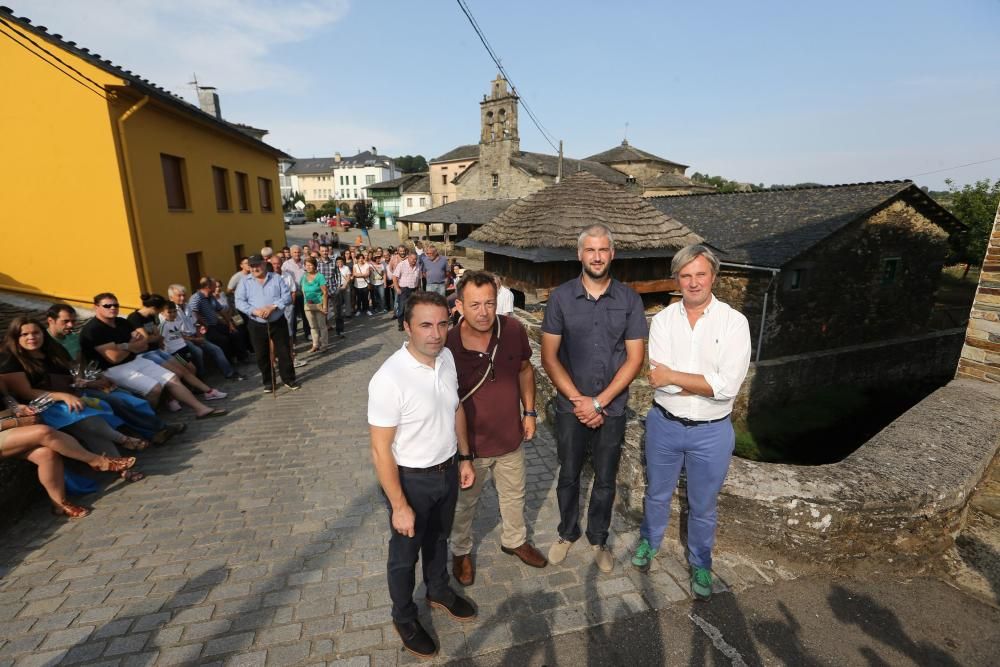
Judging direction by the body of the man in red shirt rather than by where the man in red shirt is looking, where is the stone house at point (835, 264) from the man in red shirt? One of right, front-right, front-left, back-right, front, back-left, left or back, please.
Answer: back-left

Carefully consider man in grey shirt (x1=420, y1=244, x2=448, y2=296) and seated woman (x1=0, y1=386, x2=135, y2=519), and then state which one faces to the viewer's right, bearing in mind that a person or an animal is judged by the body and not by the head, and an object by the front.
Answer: the seated woman

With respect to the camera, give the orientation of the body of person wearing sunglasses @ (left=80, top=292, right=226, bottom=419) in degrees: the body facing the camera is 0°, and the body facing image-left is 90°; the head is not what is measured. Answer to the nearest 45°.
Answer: approximately 315°

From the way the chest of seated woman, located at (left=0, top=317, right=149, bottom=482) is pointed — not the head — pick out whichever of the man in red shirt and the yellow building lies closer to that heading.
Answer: the man in red shirt

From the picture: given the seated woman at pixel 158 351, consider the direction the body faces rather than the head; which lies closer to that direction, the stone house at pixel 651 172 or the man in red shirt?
the man in red shirt

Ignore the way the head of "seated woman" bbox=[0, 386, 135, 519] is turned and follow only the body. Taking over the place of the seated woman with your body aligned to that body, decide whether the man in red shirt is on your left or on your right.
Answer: on your right

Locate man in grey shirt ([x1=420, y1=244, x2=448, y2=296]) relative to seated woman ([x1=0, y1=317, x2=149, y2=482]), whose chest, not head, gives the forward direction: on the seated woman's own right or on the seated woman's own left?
on the seated woman's own left

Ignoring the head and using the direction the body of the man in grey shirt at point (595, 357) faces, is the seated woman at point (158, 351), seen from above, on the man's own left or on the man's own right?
on the man's own right

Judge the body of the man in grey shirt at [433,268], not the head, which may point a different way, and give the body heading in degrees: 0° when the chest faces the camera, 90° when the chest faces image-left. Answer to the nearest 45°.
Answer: approximately 0°

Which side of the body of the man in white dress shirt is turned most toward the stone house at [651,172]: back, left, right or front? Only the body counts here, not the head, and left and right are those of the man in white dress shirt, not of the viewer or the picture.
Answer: back

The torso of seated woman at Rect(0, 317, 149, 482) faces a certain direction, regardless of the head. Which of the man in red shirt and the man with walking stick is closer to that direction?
the man in red shirt

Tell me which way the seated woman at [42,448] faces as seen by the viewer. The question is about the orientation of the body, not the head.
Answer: to the viewer's right

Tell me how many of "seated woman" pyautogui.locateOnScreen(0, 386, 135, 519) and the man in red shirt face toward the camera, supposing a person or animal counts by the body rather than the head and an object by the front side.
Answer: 1
